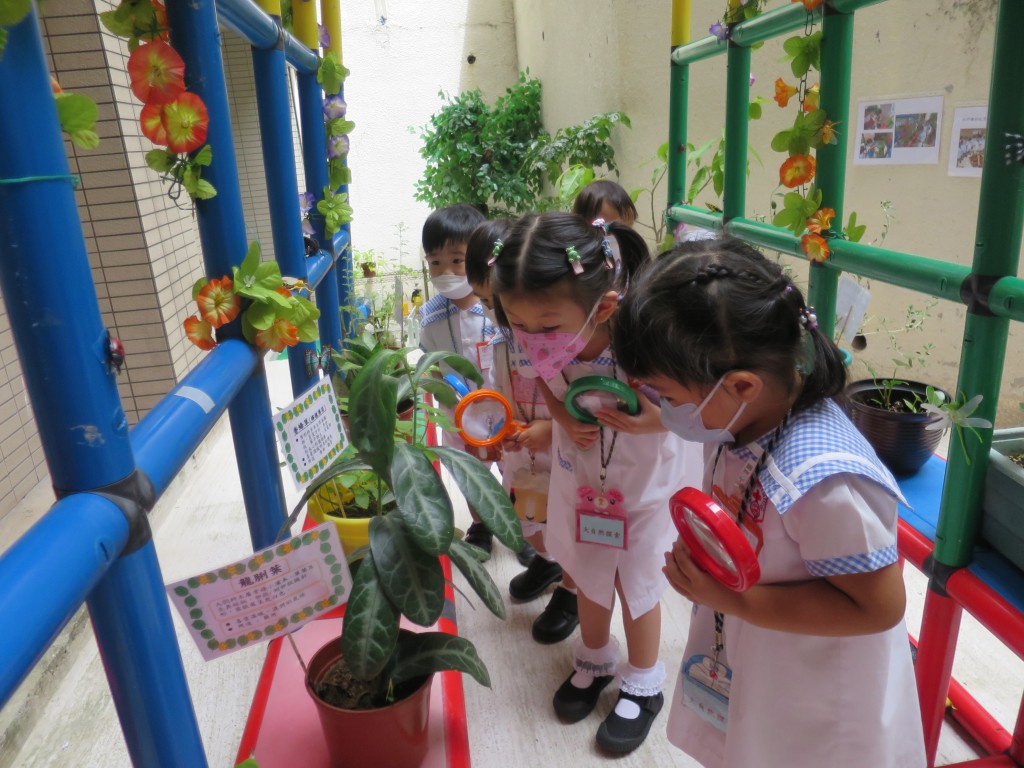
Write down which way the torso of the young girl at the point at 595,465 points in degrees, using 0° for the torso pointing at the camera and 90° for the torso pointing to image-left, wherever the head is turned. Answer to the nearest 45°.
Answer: approximately 45°

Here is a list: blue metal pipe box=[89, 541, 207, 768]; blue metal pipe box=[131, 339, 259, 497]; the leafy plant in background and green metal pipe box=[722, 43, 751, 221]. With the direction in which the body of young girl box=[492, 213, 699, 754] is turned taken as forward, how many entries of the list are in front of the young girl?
2

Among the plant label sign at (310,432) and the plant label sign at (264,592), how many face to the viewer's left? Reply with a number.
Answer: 0

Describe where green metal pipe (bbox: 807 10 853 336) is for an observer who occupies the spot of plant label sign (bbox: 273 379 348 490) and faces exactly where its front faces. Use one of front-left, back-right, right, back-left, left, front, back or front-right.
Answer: front-left

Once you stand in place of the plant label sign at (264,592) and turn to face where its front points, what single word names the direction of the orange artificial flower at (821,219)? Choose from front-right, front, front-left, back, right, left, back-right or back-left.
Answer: left

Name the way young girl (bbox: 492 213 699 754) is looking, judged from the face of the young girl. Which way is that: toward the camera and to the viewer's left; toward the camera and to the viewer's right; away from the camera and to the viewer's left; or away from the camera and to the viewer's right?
toward the camera and to the viewer's left

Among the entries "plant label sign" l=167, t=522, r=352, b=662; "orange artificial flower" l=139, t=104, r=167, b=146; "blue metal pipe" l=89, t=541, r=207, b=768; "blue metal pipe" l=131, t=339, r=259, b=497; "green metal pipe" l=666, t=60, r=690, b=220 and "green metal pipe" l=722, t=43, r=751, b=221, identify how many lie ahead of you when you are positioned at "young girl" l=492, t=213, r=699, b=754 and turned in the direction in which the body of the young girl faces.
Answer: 4

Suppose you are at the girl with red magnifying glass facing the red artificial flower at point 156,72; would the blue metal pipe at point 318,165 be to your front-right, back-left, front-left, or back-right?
front-right

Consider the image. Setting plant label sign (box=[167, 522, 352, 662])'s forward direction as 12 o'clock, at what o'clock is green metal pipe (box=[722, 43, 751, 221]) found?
The green metal pipe is roughly at 8 o'clock from the plant label sign.

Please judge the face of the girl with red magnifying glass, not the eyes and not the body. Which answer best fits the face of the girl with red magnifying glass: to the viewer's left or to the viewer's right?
to the viewer's left

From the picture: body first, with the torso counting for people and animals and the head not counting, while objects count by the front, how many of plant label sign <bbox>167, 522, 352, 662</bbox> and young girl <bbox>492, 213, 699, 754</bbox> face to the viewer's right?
0

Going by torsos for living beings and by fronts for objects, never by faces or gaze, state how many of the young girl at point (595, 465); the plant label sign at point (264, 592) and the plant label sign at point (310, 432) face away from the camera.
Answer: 0

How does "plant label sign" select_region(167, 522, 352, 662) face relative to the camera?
toward the camera

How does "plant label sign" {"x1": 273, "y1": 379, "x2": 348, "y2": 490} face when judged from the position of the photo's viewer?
facing the viewer and to the right of the viewer
